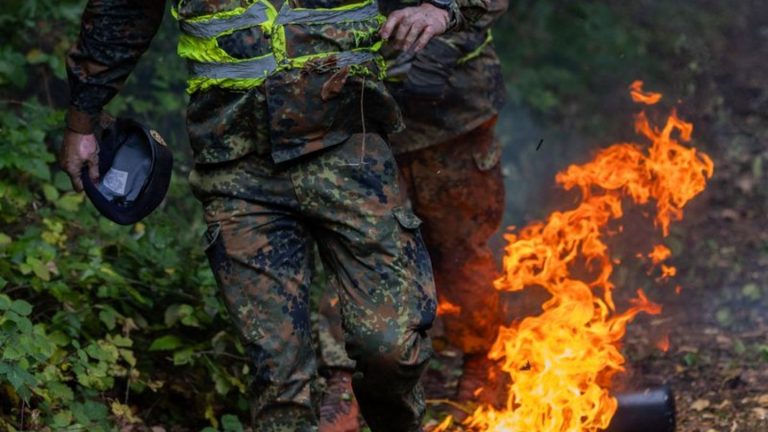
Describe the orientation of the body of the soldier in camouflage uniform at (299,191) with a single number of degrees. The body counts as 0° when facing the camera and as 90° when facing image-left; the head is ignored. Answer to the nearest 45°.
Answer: approximately 0°

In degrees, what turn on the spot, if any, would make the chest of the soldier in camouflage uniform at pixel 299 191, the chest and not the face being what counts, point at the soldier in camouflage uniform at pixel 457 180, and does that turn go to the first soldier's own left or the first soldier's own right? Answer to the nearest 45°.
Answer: approximately 135° to the first soldier's own left

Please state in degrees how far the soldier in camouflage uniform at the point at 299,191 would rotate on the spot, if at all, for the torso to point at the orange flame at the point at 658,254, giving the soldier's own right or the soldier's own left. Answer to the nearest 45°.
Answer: approximately 135° to the soldier's own left
